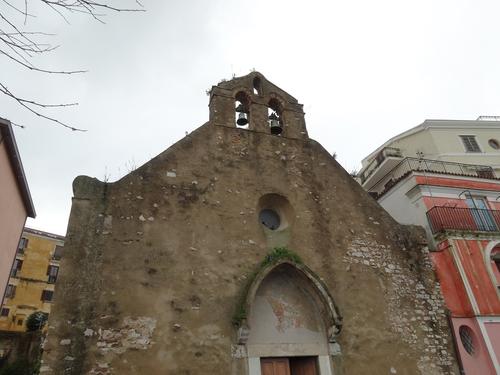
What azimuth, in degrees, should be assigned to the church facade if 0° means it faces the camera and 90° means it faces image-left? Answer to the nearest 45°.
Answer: approximately 0°

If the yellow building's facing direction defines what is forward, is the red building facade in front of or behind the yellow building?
in front

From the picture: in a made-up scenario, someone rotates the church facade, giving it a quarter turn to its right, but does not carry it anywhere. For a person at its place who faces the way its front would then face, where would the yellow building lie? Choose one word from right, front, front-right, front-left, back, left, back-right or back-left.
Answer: front-right
